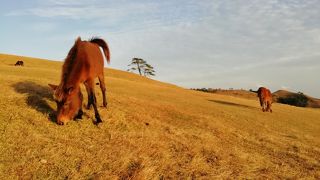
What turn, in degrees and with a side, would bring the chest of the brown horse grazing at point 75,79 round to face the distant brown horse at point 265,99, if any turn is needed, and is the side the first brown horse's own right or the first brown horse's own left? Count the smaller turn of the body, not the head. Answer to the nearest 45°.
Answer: approximately 180°

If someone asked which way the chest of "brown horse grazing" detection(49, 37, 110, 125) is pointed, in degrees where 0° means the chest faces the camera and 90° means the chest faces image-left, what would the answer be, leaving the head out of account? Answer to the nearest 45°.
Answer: approximately 45°
